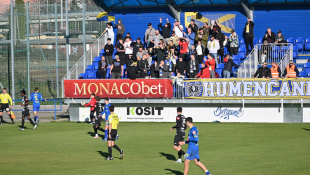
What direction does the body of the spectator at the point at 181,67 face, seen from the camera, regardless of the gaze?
toward the camera

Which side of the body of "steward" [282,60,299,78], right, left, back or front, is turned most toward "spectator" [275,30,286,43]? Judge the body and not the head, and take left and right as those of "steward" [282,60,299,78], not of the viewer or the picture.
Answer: back

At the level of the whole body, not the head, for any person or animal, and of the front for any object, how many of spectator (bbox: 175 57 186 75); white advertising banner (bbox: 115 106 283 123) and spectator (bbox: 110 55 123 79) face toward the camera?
3

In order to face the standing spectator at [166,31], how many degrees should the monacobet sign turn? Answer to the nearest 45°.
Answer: approximately 135° to its left

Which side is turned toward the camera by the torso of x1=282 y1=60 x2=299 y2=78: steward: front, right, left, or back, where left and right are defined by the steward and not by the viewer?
front

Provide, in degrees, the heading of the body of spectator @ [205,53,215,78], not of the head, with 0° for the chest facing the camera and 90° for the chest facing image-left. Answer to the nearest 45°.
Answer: approximately 45°

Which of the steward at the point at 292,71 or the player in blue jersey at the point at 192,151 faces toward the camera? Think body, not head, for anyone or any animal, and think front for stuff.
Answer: the steward

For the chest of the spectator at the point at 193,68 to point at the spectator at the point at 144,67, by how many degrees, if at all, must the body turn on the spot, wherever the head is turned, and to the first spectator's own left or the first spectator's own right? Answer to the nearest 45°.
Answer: approximately 90° to the first spectator's own right

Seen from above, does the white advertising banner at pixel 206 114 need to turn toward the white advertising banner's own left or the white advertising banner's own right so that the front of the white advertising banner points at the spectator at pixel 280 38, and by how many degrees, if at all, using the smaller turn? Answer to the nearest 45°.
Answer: approximately 135° to the white advertising banner's own left

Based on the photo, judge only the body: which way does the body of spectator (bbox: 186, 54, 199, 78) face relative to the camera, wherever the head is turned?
toward the camera

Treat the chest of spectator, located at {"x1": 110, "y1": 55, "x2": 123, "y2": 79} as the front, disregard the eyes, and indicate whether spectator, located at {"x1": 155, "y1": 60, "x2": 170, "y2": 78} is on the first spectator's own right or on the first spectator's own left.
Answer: on the first spectator's own left
